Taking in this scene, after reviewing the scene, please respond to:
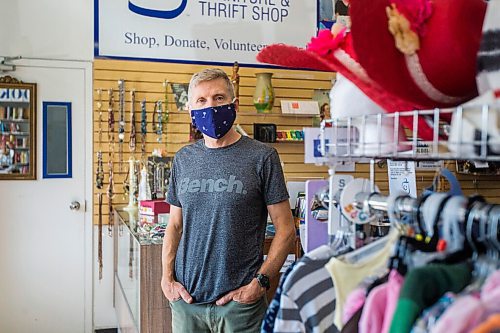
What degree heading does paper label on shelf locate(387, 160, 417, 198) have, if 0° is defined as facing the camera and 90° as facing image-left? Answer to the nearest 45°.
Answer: approximately 0°

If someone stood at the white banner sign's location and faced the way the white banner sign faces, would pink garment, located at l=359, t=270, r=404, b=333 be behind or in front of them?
in front

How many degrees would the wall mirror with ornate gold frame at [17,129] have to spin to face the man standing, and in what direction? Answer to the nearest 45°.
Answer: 0° — it already faces them

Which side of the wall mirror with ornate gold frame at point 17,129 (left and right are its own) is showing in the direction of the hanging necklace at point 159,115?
left

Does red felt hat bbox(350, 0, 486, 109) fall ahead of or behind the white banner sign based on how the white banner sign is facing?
ahead

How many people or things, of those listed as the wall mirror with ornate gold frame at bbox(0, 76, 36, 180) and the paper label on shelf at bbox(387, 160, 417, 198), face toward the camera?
2

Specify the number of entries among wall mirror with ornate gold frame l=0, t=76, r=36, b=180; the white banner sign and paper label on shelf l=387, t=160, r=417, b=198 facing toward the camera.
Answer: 3

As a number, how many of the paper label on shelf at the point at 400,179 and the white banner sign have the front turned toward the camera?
2

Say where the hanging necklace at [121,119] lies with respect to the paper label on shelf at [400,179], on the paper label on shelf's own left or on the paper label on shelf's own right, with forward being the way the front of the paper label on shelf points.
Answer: on the paper label on shelf's own right
